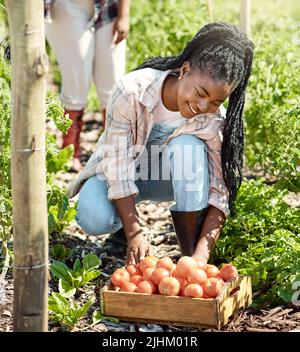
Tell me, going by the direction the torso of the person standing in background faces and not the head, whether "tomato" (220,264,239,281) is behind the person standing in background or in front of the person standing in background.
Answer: in front

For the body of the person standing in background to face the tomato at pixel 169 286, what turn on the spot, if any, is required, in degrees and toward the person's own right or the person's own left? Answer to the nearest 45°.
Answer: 0° — they already face it

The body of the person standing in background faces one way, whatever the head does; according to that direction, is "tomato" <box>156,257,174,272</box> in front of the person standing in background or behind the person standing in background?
in front

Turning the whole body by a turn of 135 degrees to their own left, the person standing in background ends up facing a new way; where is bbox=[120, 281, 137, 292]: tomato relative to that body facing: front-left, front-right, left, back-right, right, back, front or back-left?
back-right

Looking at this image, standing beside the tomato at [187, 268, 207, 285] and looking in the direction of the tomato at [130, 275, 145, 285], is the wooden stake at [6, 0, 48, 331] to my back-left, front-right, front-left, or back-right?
front-left

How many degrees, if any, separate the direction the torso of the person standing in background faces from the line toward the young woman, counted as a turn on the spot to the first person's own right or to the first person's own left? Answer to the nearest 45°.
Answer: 0° — they already face them

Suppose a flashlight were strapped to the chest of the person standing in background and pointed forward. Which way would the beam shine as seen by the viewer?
toward the camera

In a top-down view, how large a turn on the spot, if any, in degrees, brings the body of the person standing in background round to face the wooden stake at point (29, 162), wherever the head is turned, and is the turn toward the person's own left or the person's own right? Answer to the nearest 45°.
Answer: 0° — they already face it

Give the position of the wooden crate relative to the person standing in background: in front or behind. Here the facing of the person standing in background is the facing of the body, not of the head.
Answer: in front

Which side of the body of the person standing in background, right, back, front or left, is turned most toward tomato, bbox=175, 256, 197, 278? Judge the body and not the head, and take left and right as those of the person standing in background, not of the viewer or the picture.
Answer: front

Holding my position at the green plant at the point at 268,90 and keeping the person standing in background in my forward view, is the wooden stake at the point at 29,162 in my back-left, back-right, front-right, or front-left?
front-left

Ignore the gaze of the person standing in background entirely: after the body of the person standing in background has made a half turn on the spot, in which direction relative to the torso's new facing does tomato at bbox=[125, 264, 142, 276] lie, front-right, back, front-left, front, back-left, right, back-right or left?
back

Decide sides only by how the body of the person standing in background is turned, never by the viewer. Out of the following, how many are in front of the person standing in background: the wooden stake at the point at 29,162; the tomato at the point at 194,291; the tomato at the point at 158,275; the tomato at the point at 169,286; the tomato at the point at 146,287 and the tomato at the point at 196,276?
6

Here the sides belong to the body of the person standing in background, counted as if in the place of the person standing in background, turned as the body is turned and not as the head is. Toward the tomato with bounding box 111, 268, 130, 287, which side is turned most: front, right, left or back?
front
